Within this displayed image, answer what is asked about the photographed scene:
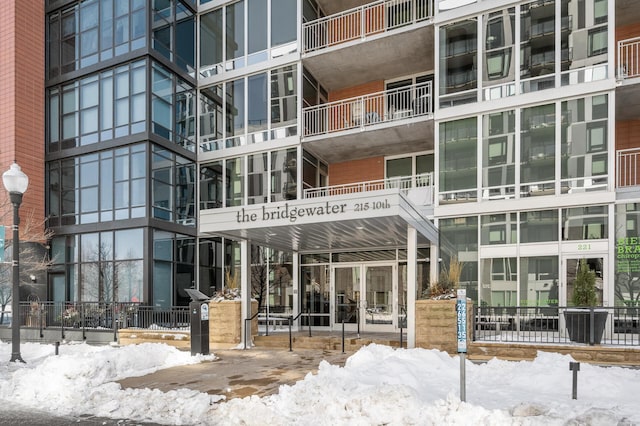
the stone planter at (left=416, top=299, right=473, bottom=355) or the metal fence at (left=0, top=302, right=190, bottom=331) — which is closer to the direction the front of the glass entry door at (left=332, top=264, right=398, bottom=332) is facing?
the stone planter

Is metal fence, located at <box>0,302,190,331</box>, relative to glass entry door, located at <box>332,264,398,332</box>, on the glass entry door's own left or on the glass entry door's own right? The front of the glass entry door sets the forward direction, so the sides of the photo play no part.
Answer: on the glass entry door's own right

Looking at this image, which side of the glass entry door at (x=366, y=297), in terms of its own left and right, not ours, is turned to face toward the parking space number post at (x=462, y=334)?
front

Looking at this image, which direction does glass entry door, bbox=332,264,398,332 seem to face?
toward the camera

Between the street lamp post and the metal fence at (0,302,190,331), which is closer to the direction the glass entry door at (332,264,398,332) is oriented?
the street lamp post

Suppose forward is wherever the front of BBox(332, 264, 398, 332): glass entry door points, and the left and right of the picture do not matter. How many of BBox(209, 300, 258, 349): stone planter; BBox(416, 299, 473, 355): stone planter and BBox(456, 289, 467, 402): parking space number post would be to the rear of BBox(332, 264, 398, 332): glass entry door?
0

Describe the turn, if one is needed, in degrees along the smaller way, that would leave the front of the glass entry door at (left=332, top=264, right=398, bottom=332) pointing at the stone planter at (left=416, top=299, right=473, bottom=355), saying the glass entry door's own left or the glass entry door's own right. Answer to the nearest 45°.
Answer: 0° — it already faces it

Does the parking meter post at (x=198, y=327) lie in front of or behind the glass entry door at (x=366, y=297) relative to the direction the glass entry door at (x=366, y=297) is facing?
in front
